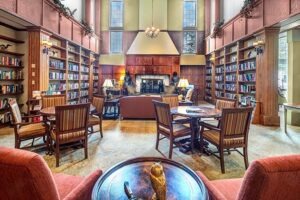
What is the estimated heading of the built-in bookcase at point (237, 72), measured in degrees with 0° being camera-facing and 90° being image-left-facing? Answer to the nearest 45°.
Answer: approximately 45°

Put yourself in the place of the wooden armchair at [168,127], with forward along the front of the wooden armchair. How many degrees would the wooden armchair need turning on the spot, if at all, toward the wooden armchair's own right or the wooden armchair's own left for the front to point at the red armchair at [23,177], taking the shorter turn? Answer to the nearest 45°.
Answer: approximately 135° to the wooden armchair's own right

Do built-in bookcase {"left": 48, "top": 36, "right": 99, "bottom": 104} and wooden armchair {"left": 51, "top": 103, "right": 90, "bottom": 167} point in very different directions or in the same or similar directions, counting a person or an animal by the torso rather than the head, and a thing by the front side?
very different directions

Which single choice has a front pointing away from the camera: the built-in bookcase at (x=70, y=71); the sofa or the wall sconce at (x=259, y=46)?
the sofa

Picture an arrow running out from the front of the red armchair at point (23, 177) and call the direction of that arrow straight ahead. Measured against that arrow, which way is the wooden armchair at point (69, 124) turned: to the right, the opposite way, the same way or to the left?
to the left

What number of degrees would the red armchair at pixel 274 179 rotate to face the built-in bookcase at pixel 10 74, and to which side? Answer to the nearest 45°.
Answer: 0° — it already faces it

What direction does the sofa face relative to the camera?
away from the camera

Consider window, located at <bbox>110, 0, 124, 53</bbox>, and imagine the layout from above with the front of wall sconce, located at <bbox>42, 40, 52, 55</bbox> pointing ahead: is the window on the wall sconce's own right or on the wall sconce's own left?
on the wall sconce's own left
